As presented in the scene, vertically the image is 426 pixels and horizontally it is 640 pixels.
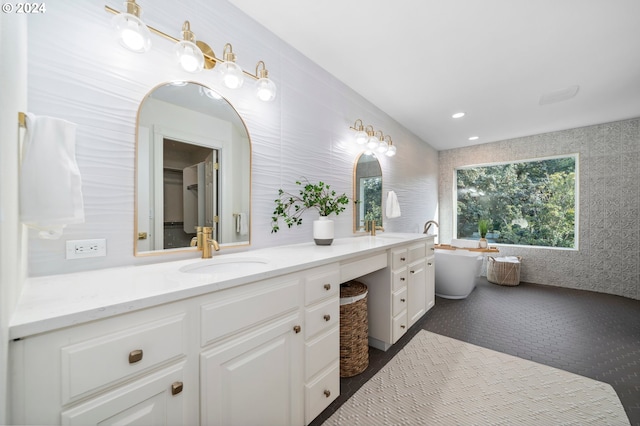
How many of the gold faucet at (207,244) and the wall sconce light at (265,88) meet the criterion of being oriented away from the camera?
0

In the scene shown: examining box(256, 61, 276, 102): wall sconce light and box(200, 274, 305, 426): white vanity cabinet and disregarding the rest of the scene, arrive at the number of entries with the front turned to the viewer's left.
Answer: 0

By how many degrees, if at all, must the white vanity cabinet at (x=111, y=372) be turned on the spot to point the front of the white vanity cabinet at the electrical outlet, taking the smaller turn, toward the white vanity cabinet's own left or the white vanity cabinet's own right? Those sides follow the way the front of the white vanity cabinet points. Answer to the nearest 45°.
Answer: approximately 135° to the white vanity cabinet's own left
